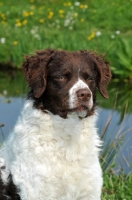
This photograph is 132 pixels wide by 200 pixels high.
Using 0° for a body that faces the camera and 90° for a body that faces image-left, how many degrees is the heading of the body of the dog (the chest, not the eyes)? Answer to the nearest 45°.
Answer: approximately 315°
